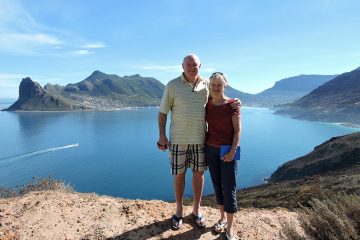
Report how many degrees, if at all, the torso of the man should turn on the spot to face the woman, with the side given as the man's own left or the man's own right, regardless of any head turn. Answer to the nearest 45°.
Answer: approximately 90° to the man's own left

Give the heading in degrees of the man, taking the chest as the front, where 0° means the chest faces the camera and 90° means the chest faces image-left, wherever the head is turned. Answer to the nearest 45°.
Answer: approximately 0°
